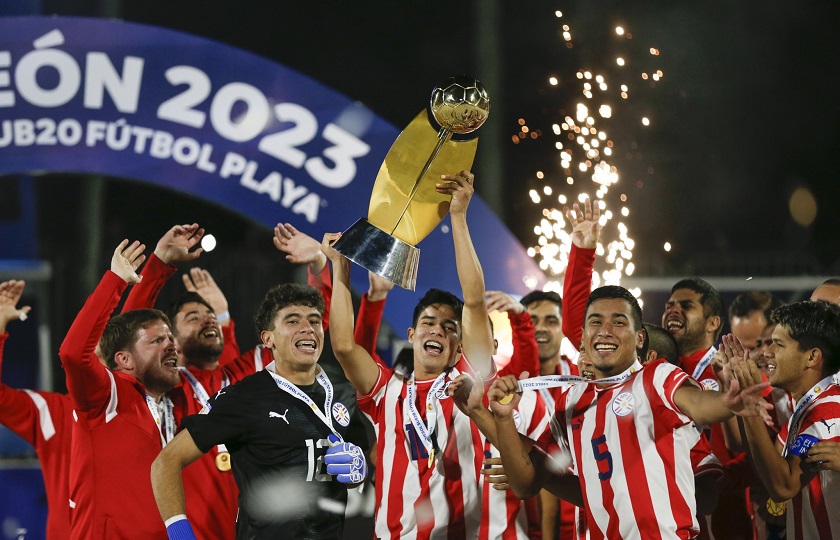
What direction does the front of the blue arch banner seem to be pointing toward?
toward the camera

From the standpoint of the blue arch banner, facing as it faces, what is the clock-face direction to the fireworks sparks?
The fireworks sparks is roughly at 8 o'clock from the blue arch banner.
